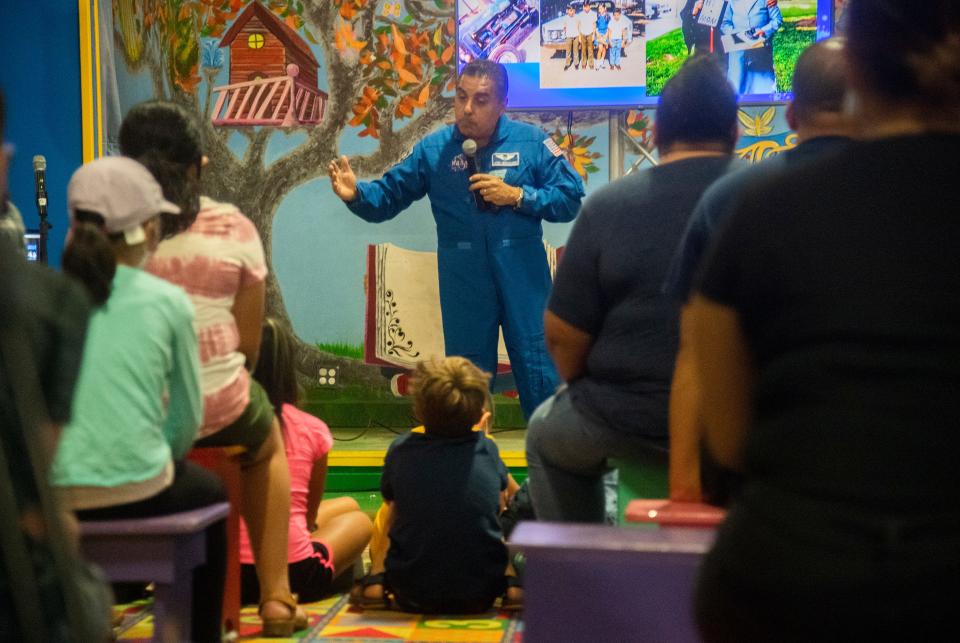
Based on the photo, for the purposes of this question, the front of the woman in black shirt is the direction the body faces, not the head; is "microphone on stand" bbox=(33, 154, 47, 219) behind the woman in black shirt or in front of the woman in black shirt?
in front

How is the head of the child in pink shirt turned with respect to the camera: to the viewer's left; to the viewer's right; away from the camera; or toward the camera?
away from the camera

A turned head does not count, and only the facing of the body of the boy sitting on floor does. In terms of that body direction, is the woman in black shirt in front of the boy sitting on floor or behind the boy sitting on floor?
behind

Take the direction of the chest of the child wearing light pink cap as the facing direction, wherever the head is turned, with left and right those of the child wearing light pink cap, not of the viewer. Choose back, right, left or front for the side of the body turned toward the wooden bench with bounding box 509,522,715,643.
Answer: right

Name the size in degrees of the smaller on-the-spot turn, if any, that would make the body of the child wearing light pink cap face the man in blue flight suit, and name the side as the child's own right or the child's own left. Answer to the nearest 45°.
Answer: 0° — they already face them

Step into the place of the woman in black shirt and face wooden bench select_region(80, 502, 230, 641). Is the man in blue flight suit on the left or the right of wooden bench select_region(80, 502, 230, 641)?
right

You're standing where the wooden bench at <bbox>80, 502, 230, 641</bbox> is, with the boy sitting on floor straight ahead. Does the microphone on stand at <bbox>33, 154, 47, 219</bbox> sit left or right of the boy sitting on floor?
left

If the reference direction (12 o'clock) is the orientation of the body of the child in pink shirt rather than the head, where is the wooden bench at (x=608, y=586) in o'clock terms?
The wooden bench is roughly at 4 o'clock from the child in pink shirt.

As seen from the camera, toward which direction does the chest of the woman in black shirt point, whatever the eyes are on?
away from the camera

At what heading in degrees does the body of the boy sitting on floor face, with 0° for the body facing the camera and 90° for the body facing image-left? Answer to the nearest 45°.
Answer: approximately 180°

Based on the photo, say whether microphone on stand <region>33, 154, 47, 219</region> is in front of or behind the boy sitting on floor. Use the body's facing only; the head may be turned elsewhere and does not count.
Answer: in front
